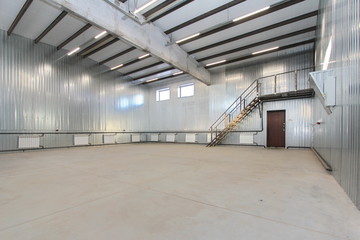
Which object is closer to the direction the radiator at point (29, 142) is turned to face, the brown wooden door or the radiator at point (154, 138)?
the brown wooden door

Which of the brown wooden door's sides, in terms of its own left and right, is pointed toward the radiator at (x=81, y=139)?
right

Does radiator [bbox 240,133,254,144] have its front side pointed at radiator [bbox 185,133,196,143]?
no

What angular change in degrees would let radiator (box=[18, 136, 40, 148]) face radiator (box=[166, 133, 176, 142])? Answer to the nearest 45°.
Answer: approximately 90° to its left

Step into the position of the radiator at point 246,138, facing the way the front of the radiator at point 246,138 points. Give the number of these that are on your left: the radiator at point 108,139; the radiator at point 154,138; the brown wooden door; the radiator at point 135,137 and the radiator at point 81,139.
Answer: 1

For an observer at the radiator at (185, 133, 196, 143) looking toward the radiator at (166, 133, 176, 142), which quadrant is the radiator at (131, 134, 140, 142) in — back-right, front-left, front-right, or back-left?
front-left

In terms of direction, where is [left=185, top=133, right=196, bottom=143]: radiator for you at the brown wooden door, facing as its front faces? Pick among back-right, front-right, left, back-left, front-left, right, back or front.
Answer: right

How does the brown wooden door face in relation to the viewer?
toward the camera

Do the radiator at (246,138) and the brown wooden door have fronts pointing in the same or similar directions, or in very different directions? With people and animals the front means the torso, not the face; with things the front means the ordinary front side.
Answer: same or similar directions

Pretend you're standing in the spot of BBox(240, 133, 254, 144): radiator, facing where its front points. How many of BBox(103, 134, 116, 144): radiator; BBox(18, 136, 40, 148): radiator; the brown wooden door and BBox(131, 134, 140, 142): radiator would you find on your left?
1

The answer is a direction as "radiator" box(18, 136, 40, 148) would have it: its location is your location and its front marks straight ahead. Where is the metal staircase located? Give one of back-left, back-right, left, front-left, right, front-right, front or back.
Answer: front-left

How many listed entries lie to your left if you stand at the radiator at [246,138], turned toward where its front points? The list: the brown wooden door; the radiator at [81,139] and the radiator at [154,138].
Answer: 1

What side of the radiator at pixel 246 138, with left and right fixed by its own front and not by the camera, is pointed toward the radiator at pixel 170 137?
right

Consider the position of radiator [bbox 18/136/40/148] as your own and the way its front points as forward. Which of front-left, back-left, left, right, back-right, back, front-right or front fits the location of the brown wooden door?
front-left
